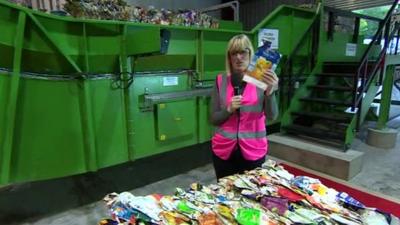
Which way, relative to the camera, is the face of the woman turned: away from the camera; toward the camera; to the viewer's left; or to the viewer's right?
toward the camera

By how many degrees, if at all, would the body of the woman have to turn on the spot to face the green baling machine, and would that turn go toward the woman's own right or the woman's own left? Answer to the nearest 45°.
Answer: approximately 135° to the woman's own right

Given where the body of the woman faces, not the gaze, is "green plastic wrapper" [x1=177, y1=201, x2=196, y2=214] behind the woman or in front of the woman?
in front

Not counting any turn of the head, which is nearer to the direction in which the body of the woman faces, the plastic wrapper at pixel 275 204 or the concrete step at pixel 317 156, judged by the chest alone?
the plastic wrapper

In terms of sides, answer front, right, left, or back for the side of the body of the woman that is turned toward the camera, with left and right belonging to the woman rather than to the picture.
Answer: front

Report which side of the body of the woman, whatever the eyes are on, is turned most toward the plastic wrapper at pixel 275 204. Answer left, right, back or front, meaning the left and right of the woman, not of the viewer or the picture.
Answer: front

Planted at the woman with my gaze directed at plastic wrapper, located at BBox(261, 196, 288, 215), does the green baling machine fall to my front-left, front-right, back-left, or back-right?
back-right

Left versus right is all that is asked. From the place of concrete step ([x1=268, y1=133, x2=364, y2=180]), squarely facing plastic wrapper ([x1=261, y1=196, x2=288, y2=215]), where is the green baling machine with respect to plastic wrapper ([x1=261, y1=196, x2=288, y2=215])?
right

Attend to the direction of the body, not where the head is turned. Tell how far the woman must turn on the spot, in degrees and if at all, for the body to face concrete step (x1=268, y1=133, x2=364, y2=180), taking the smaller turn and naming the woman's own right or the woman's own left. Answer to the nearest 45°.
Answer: approximately 135° to the woman's own left
